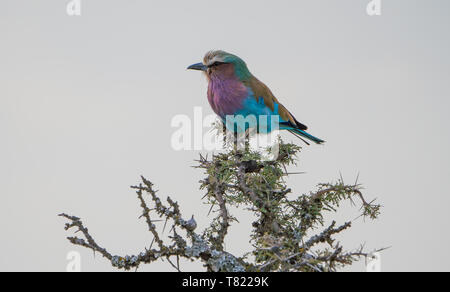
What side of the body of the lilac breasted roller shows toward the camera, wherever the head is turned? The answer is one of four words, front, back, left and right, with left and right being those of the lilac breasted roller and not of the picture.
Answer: left
